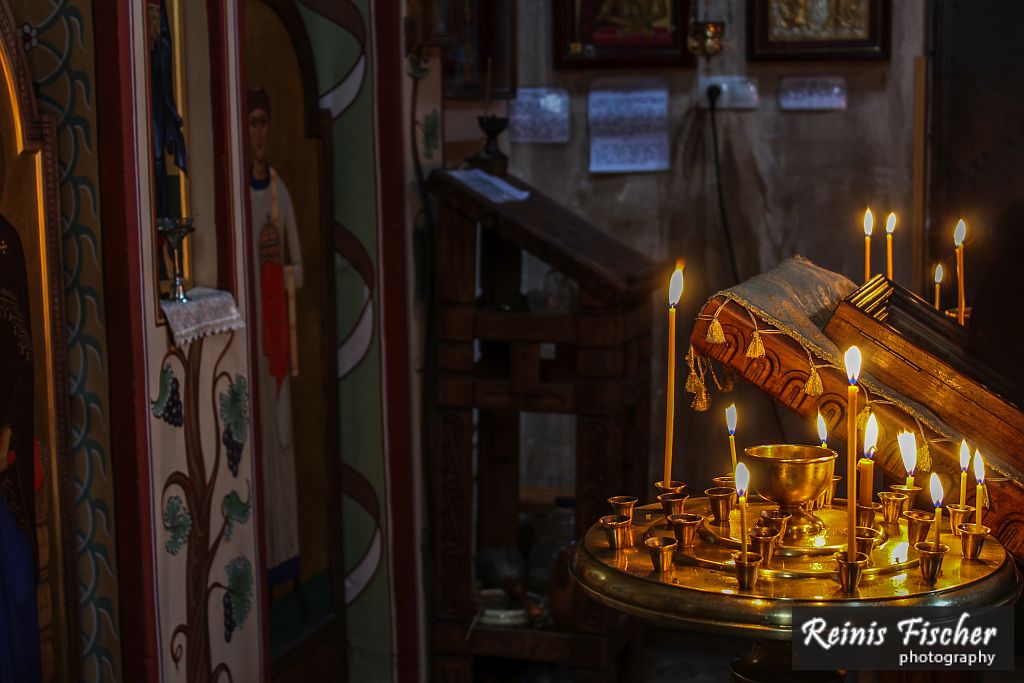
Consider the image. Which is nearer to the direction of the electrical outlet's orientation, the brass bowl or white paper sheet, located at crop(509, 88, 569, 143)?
the brass bowl

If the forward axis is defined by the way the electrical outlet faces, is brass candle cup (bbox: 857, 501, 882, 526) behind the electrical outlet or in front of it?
in front

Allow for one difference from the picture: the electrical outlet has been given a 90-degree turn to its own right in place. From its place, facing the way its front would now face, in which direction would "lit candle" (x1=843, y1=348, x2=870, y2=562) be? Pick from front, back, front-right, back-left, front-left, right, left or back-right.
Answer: left

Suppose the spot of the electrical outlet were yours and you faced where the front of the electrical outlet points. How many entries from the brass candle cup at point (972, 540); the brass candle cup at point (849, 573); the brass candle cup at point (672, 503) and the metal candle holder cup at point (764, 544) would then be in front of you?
4

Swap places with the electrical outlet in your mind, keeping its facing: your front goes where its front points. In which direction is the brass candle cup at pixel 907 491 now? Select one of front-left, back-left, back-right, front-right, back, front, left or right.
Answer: front

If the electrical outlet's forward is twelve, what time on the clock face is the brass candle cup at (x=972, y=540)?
The brass candle cup is roughly at 12 o'clock from the electrical outlet.

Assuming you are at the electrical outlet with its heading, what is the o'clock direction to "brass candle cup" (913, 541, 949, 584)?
The brass candle cup is roughly at 12 o'clock from the electrical outlet.

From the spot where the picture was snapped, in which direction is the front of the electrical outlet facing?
facing the viewer

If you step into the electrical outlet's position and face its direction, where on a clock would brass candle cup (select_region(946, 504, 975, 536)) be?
The brass candle cup is roughly at 12 o'clock from the electrical outlet.

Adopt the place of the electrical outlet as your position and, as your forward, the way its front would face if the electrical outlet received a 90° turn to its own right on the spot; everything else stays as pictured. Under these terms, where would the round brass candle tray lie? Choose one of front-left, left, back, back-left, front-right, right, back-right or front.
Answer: left

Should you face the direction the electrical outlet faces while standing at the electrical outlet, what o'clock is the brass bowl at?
The brass bowl is roughly at 12 o'clock from the electrical outlet.

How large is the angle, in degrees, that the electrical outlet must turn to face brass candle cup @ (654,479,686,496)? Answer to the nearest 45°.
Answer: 0° — it already faces it

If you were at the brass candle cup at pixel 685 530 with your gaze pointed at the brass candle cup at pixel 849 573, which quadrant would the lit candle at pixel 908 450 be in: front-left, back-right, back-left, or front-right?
front-left

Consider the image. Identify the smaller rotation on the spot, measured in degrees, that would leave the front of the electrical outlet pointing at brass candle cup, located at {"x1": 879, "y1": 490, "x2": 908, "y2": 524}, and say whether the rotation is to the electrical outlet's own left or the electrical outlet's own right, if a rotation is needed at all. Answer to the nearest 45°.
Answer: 0° — it already faces it

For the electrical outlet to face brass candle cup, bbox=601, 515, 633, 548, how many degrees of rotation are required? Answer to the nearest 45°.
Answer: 0° — it already faces it

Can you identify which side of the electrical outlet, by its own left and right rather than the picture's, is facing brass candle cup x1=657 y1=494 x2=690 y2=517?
front

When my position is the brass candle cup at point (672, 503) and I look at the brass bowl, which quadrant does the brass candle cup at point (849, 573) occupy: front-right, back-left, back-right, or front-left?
front-right

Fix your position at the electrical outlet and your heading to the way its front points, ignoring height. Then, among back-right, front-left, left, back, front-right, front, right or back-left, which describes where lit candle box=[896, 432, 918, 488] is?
front

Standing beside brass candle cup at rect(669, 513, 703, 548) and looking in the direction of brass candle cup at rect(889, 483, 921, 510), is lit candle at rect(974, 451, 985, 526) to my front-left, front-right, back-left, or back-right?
front-right
